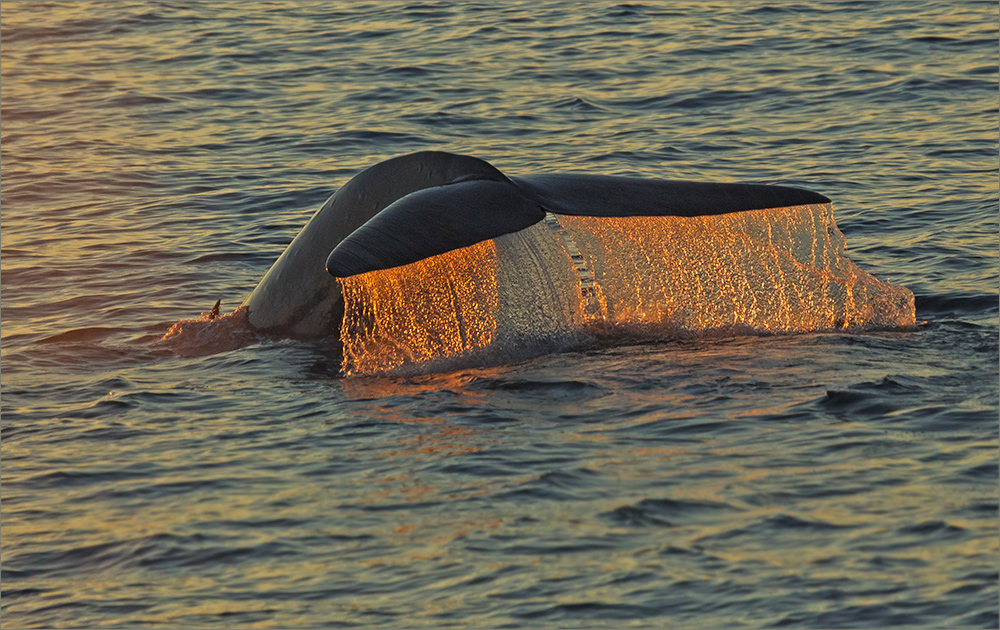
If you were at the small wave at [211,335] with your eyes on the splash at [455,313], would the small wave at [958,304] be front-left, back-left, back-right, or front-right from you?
front-left

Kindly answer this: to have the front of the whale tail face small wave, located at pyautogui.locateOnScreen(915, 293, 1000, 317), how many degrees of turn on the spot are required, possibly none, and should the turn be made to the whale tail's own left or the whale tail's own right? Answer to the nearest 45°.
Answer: approximately 135° to the whale tail's own right

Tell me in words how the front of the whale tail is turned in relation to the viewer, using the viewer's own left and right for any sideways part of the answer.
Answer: facing away from the viewer and to the left of the viewer

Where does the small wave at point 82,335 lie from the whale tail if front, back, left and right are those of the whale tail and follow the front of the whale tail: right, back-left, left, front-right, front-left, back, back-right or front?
front

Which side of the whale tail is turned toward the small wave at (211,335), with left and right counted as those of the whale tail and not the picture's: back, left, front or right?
front
